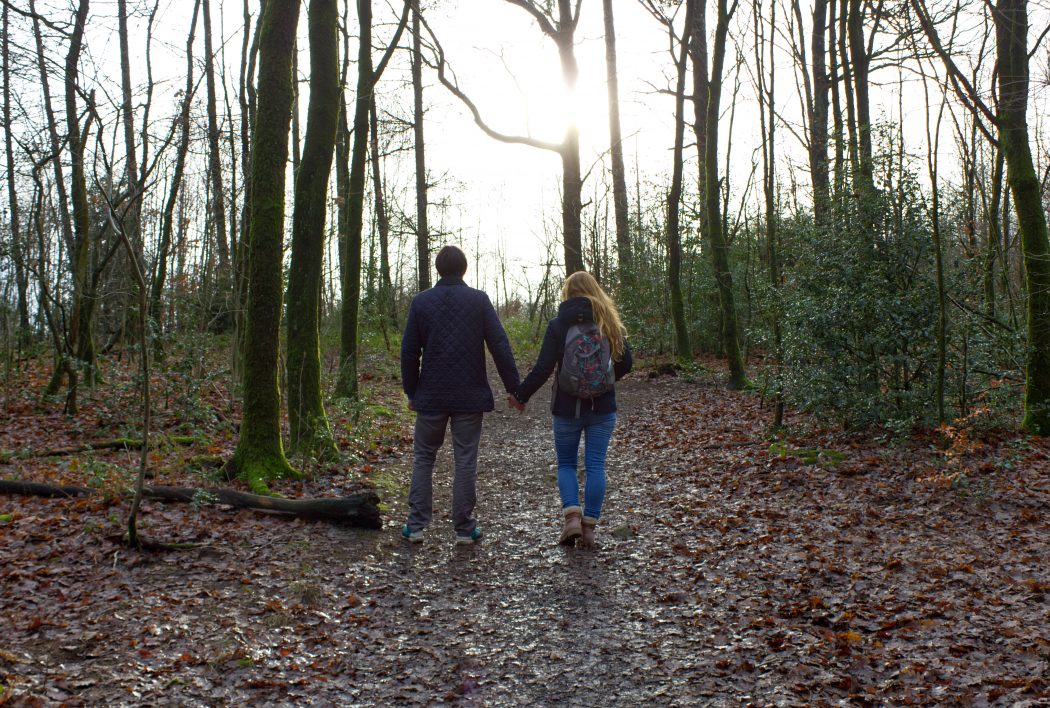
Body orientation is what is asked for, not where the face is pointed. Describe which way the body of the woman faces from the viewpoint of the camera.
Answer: away from the camera

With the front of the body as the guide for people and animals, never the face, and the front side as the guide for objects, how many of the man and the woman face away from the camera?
2

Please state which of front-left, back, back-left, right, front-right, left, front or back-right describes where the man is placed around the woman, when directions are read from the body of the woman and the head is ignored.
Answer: left

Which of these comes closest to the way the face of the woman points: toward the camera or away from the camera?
away from the camera

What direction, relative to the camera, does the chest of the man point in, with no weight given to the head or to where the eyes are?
away from the camera

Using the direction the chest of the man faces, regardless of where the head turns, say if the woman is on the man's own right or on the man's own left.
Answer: on the man's own right

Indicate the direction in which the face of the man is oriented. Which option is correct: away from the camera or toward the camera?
away from the camera

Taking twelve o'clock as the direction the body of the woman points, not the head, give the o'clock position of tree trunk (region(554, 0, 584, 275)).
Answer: The tree trunk is roughly at 12 o'clock from the woman.

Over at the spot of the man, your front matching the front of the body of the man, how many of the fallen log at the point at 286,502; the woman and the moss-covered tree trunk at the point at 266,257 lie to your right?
1
